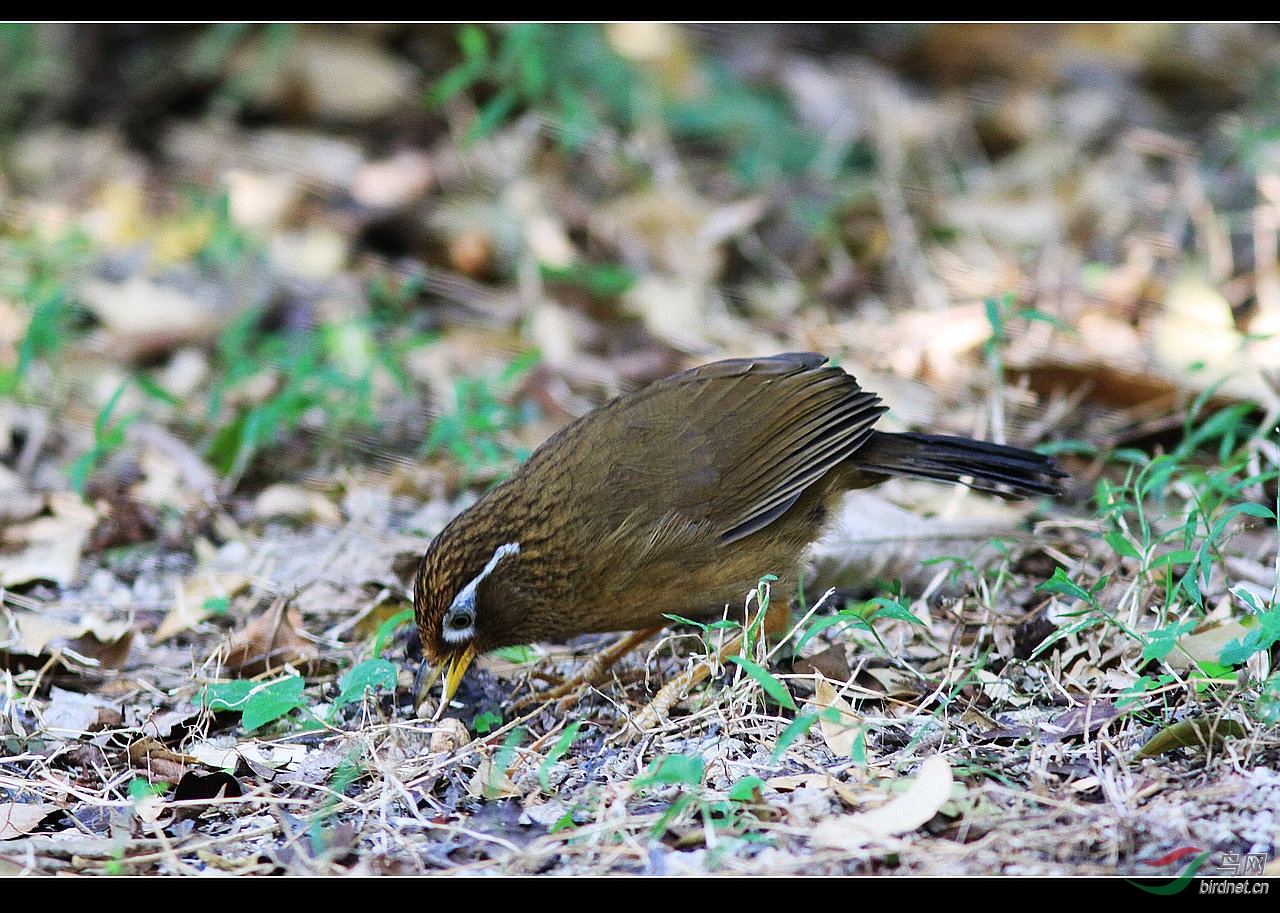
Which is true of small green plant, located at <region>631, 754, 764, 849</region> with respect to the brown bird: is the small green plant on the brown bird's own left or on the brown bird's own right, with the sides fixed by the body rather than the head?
on the brown bird's own left

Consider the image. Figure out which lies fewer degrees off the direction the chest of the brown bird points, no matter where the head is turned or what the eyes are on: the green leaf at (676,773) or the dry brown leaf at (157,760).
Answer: the dry brown leaf

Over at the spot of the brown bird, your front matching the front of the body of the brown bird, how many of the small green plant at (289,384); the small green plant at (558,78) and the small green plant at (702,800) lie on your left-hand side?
1

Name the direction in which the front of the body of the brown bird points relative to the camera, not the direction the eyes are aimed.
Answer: to the viewer's left

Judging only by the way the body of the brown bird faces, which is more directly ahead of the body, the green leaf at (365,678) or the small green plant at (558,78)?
the green leaf

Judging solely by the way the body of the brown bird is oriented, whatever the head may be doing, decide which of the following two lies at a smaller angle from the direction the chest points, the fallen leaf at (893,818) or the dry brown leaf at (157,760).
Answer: the dry brown leaf

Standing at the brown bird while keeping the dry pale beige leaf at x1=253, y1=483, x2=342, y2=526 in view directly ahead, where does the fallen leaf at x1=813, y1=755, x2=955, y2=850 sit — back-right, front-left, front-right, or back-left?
back-left

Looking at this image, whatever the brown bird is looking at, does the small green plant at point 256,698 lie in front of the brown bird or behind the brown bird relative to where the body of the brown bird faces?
in front

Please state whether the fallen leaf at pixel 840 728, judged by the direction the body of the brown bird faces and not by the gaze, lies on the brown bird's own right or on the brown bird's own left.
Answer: on the brown bird's own left

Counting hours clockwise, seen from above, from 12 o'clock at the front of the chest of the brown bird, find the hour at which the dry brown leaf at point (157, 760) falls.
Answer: The dry brown leaf is roughly at 11 o'clock from the brown bird.

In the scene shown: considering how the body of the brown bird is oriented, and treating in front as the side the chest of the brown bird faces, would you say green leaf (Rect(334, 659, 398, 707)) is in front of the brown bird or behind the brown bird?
in front

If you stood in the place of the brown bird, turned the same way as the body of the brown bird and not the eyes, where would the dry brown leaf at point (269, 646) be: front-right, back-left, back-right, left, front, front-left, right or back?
front
